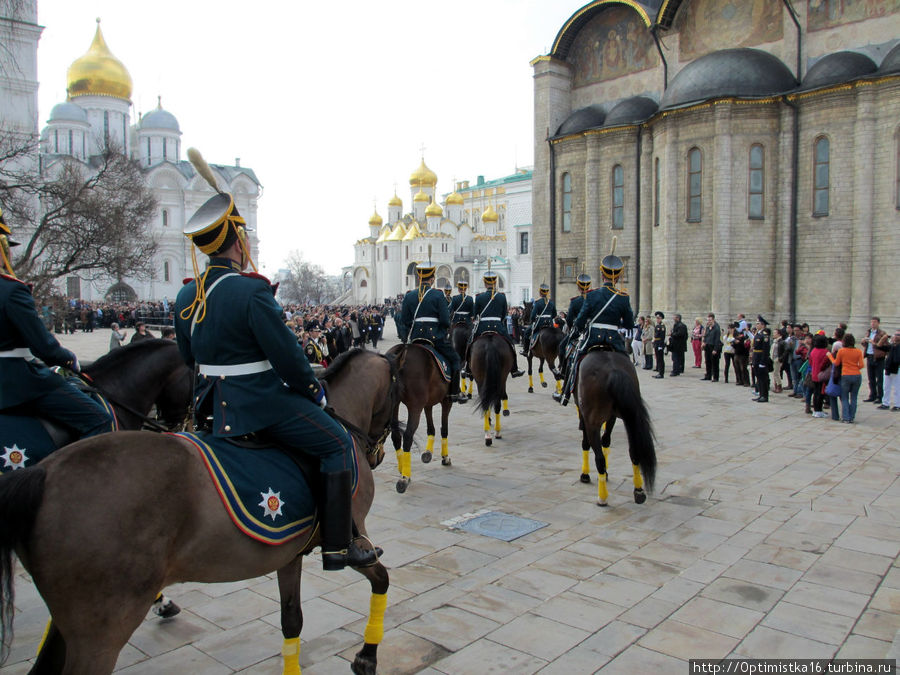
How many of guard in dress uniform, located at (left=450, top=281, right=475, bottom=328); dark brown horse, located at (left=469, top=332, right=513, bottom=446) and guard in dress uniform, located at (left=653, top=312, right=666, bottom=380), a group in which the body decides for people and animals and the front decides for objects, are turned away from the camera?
2

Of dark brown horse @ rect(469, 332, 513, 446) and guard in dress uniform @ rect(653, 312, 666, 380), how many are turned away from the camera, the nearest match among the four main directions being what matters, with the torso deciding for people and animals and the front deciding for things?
1

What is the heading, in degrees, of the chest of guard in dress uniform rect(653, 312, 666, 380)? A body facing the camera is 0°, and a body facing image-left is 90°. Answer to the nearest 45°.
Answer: approximately 45°

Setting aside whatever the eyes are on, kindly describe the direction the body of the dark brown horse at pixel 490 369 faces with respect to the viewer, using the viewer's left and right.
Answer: facing away from the viewer

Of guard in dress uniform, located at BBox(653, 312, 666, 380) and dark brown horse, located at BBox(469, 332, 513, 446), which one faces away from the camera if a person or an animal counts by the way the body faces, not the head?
the dark brown horse

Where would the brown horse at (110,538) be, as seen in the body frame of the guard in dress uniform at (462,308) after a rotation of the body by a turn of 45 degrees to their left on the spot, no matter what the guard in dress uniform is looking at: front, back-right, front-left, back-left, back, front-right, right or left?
back-left

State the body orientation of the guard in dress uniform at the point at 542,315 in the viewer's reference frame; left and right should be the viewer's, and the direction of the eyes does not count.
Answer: facing away from the viewer and to the left of the viewer

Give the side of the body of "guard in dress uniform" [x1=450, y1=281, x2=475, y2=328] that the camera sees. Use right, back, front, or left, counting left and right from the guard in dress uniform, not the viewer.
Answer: back

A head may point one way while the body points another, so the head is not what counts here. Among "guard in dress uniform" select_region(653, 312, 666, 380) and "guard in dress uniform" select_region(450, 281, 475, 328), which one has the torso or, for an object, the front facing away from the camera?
"guard in dress uniform" select_region(450, 281, 475, 328)

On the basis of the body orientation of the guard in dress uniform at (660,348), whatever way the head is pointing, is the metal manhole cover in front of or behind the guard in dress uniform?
in front

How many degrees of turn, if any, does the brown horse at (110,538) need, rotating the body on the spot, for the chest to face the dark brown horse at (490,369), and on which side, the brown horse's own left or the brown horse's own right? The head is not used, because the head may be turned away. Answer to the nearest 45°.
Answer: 0° — it already faces it
